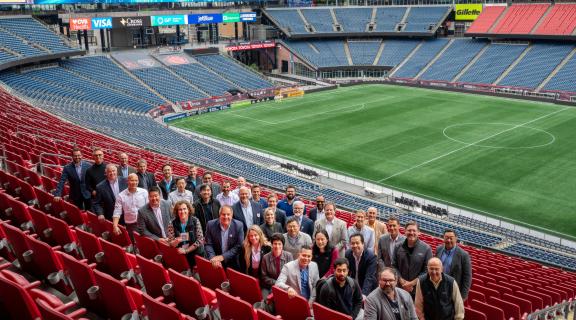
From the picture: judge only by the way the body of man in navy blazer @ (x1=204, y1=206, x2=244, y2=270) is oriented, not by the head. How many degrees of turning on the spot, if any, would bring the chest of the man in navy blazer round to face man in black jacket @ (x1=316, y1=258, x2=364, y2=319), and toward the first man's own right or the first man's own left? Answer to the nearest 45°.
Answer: approximately 45° to the first man's own left

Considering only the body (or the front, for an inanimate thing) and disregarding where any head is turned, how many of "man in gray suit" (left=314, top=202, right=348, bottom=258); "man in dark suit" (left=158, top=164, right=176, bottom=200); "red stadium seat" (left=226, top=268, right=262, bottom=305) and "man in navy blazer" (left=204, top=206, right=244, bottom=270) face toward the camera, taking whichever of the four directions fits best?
3

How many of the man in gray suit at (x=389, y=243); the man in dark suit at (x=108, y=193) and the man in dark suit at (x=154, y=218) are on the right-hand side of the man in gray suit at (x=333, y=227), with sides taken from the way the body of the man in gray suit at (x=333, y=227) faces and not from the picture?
2

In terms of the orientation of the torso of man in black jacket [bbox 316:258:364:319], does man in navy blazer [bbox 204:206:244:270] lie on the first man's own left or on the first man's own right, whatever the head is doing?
on the first man's own right

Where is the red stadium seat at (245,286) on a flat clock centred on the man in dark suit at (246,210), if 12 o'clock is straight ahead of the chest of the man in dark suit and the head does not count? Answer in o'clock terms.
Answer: The red stadium seat is roughly at 12 o'clock from the man in dark suit.

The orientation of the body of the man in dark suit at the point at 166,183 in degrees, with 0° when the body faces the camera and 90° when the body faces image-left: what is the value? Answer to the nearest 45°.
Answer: approximately 0°

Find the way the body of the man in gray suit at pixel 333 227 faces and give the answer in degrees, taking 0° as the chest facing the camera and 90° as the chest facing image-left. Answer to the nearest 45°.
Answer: approximately 0°
